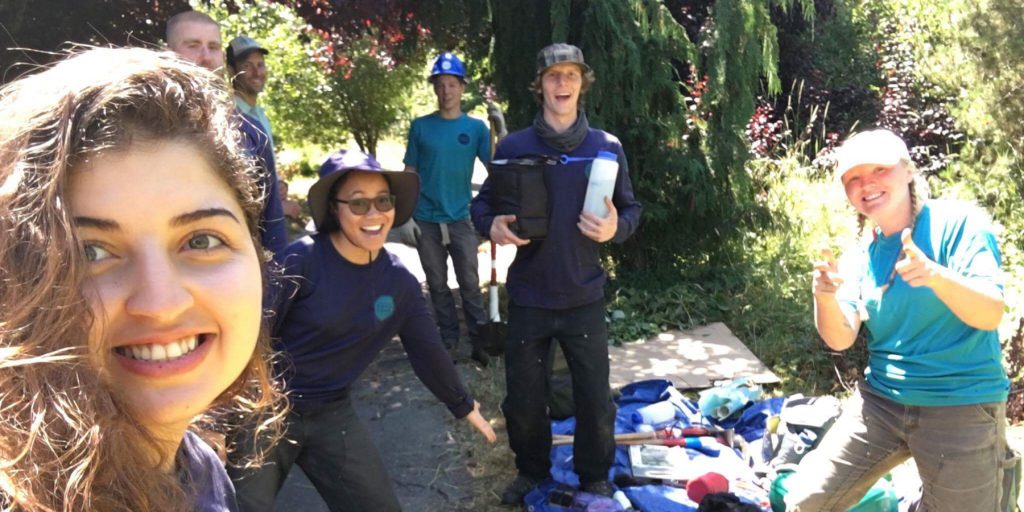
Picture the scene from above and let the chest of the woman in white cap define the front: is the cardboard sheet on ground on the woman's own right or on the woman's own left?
on the woman's own right

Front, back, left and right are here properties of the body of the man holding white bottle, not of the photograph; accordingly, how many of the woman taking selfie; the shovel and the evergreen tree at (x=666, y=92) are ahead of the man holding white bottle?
1

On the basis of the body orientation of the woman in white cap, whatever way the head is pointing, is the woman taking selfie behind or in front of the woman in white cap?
in front

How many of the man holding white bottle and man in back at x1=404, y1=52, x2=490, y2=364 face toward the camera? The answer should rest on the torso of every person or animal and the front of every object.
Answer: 2

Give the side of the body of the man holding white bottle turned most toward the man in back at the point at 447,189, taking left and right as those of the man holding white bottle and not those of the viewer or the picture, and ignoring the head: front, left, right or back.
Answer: back

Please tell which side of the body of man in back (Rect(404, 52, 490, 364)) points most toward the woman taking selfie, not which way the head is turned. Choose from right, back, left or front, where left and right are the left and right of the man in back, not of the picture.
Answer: front

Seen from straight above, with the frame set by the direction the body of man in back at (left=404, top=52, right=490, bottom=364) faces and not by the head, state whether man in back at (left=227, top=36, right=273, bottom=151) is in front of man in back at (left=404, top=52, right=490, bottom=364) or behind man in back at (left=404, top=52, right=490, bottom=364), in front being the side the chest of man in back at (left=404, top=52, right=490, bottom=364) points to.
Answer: in front

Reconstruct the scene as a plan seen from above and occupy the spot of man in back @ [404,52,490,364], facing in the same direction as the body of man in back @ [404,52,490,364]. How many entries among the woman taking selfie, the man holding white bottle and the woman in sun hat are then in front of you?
3

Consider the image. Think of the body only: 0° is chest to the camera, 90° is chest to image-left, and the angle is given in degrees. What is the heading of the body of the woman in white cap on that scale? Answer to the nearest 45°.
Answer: approximately 45°

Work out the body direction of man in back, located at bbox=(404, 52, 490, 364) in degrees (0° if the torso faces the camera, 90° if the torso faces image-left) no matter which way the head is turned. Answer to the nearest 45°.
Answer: approximately 0°
